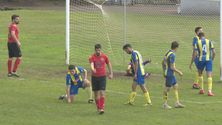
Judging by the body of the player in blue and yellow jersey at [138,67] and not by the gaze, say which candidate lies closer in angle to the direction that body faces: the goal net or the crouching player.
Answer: the crouching player

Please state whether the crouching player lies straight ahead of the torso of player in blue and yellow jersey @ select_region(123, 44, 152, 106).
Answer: yes

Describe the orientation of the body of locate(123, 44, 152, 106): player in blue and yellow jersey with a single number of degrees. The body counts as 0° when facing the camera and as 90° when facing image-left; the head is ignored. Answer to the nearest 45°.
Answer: approximately 90°

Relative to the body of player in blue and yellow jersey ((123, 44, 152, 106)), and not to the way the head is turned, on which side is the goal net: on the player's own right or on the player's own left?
on the player's own right
